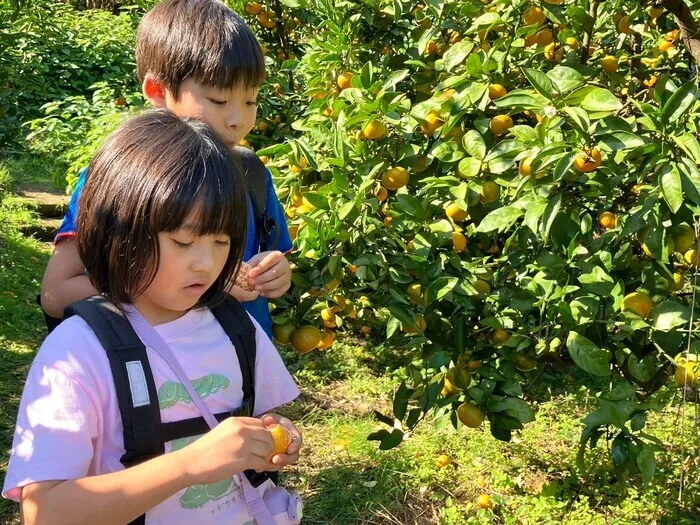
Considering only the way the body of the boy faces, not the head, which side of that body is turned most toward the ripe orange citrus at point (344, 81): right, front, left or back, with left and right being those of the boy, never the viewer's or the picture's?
left

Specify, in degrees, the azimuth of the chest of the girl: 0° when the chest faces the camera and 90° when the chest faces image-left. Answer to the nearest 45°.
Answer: approximately 315°

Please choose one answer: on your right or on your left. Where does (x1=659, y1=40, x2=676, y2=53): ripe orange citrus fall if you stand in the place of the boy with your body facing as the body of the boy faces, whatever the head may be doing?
on your left

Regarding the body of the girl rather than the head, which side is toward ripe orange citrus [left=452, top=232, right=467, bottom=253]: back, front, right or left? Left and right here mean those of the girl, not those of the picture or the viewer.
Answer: left
